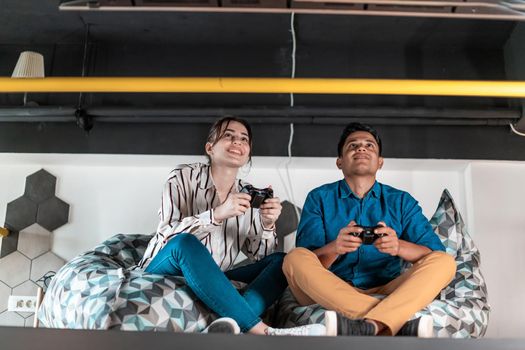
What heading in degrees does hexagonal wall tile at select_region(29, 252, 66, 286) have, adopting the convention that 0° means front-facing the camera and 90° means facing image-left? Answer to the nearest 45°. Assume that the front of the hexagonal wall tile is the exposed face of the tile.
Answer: approximately 0°

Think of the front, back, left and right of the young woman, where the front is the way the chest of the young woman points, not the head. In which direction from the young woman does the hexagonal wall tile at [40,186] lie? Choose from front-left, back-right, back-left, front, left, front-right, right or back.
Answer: back

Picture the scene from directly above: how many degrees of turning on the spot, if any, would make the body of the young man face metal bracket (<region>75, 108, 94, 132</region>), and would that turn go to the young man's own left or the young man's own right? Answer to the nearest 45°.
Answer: approximately 135° to the young man's own right
